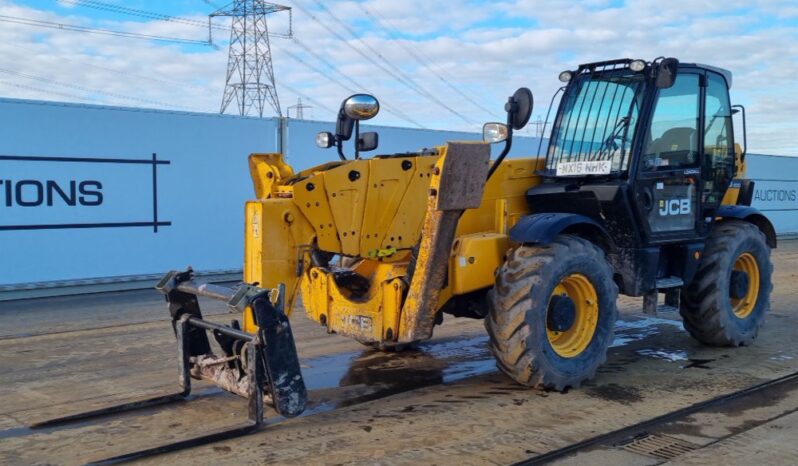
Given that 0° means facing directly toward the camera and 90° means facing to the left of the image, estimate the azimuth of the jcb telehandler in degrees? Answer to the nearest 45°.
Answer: approximately 45°
